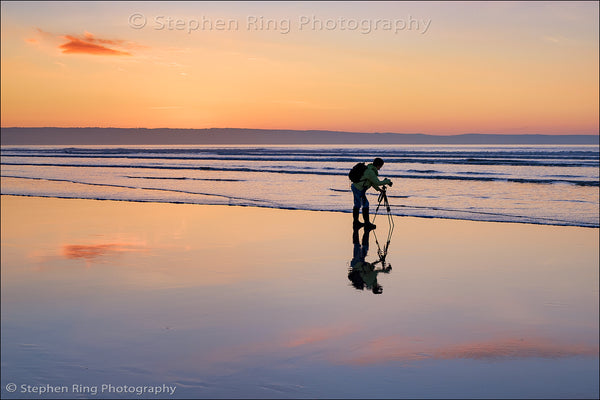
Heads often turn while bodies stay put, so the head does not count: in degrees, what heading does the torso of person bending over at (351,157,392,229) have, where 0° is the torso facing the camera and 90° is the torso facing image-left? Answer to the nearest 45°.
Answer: approximately 270°
